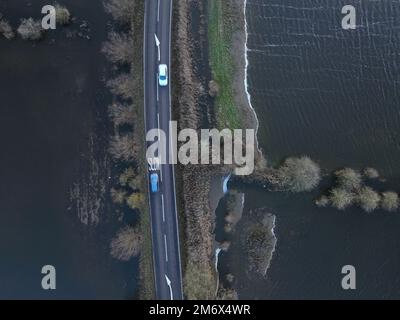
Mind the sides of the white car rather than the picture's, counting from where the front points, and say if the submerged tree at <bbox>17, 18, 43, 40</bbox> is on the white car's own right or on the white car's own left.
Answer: on the white car's own right

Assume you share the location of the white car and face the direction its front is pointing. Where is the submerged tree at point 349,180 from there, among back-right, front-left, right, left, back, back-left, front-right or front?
left

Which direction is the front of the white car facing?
toward the camera

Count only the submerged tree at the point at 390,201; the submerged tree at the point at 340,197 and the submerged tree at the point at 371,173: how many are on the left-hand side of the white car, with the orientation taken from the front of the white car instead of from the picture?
3

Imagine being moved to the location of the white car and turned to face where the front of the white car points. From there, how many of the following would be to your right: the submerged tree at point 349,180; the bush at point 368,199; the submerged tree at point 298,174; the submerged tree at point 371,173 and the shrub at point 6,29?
1

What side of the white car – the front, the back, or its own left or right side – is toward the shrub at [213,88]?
left

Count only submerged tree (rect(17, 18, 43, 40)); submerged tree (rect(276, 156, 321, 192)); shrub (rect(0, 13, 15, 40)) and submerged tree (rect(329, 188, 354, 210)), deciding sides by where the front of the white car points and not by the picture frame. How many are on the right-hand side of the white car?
2
